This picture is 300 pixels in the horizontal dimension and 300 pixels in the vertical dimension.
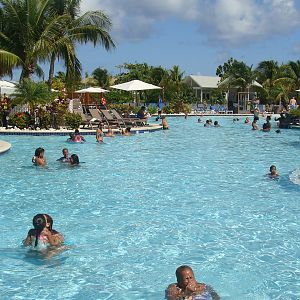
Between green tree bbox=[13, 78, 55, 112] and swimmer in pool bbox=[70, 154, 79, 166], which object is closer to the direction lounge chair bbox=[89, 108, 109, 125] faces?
the swimmer in pool

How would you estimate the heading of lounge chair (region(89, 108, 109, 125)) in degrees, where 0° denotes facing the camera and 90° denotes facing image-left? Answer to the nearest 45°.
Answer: approximately 315°

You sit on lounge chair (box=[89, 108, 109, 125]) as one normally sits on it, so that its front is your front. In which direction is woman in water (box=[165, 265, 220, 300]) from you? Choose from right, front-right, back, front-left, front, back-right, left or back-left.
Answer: front-right

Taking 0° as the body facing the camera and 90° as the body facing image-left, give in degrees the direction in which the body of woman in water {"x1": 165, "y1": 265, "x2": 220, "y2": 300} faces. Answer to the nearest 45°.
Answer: approximately 315°

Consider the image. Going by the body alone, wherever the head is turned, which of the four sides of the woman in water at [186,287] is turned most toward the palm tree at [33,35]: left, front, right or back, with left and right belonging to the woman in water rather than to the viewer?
back

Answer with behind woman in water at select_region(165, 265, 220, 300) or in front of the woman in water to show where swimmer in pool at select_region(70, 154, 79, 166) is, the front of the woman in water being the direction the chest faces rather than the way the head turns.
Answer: behind

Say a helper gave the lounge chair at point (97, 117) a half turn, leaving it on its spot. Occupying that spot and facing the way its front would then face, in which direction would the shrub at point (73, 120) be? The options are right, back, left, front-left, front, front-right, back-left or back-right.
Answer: left

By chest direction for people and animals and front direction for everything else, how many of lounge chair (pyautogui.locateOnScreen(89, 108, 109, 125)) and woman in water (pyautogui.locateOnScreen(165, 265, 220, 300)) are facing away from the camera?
0

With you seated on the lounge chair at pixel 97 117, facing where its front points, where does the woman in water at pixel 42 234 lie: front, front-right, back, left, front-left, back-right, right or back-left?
front-right

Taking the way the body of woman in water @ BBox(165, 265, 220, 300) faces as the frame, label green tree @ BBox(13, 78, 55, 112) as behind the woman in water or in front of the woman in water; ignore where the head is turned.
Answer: behind

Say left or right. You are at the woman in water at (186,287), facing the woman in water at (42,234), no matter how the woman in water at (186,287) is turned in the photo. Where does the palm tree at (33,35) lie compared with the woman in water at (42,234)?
right

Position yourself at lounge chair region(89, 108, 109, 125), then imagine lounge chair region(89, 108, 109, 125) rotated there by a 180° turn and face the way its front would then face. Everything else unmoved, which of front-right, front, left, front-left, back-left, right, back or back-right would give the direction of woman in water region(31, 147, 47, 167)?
back-left

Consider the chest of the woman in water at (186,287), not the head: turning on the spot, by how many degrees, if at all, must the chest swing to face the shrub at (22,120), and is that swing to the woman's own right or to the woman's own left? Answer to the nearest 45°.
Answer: approximately 180°
